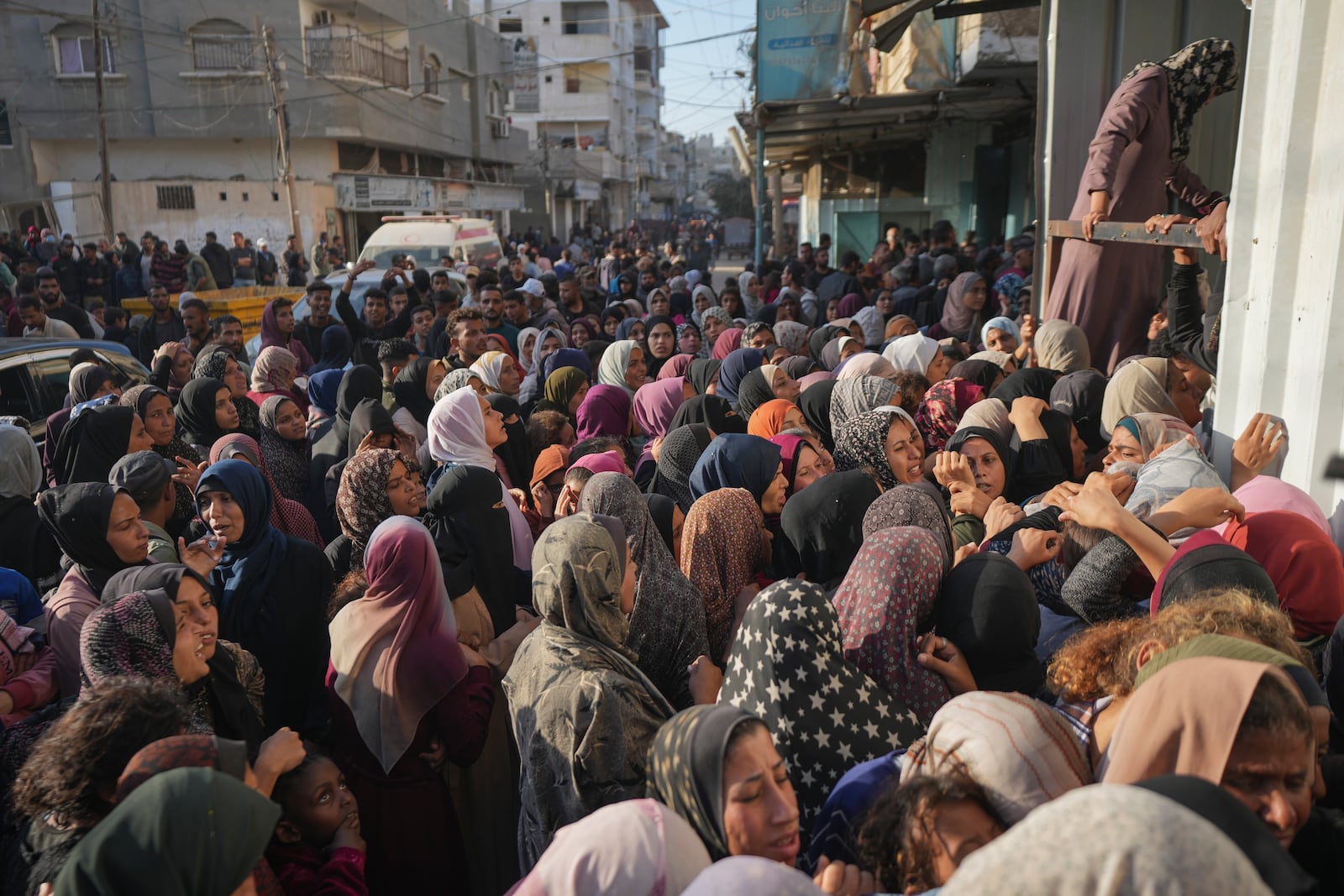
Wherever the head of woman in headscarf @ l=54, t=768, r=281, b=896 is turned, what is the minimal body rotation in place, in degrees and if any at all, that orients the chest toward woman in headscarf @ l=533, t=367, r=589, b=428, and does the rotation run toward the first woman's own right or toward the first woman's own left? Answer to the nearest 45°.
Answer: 0° — they already face them

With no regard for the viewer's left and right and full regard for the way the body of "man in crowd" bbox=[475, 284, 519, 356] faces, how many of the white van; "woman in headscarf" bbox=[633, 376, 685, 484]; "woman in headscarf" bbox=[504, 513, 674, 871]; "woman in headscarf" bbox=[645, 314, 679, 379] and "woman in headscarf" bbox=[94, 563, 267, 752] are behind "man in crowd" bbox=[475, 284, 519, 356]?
1

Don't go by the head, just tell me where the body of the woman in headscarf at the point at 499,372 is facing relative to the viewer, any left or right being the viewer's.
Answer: facing the viewer and to the right of the viewer

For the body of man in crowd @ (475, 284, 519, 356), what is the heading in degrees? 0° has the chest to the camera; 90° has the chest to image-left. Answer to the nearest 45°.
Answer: approximately 0°

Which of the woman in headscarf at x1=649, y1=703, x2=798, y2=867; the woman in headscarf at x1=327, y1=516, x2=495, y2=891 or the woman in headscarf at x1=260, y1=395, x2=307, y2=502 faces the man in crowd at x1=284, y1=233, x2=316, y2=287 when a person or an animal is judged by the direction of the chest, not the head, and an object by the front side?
the woman in headscarf at x1=327, y1=516, x2=495, y2=891

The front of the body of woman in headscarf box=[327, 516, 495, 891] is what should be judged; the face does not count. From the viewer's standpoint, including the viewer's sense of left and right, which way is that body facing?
facing away from the viewer

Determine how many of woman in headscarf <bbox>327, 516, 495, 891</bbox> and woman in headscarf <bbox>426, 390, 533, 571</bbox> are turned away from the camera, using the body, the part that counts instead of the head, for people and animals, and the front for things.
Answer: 1

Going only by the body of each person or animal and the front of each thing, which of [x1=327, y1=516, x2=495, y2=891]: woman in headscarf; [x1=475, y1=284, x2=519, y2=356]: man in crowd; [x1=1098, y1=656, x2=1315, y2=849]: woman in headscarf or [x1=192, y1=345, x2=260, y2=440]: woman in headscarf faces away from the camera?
[x1=327, y1=516, x2=495, y2=891]: woman in headscarf

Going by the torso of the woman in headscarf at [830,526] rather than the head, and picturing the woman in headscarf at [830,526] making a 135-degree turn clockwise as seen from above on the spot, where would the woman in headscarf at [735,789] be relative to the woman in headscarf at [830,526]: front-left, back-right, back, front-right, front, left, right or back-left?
front

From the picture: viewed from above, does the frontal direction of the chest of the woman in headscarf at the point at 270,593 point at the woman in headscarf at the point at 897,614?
no

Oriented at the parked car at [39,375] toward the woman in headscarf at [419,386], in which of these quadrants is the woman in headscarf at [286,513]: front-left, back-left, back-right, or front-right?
front-right

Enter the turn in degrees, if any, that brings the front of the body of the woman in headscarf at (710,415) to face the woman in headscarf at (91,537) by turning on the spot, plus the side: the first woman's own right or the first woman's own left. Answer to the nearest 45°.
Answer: approximately 135° to the first woman's own right

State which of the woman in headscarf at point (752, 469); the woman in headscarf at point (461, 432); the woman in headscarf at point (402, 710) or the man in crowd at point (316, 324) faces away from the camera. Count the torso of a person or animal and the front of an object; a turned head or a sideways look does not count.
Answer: the woman in headscarf at point (402, 710)

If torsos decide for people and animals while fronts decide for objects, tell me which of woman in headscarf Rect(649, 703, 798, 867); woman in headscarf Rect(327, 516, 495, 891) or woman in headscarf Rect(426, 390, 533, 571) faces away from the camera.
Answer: woman in headscarf Rect(327, 516, 495, 891)

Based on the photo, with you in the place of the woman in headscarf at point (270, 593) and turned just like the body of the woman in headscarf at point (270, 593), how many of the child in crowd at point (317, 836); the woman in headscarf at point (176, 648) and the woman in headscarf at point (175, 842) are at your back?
0

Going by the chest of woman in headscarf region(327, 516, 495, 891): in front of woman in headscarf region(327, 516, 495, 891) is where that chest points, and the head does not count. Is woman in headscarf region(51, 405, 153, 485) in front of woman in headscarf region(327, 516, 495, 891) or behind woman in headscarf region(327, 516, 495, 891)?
in front
